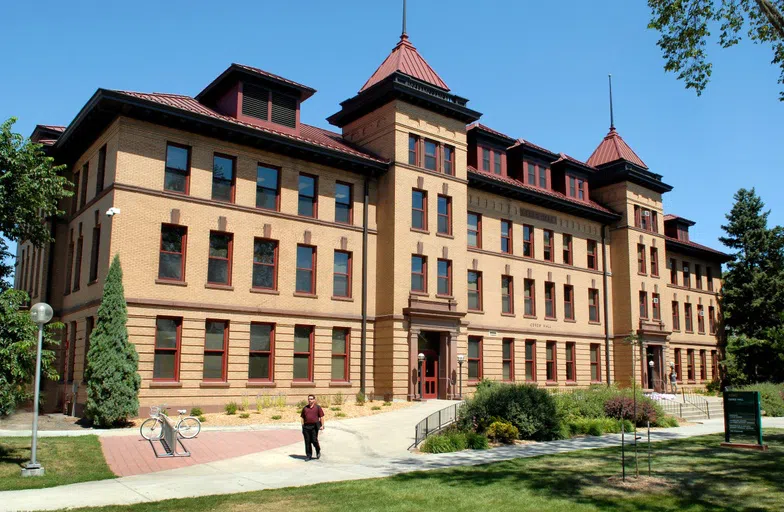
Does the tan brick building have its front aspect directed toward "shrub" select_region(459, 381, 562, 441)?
yes

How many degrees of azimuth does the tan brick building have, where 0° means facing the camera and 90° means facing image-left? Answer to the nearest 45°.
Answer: approximately 315°

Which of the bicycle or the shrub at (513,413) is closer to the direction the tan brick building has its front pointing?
the shrub

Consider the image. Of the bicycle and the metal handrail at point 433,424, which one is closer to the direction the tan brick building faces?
the metal handrail

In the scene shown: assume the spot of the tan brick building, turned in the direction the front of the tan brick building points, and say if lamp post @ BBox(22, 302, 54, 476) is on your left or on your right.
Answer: on your right

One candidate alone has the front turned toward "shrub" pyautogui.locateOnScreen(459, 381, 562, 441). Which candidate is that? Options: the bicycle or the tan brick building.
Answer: the tan brick building

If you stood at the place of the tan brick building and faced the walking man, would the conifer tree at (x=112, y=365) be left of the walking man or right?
right
